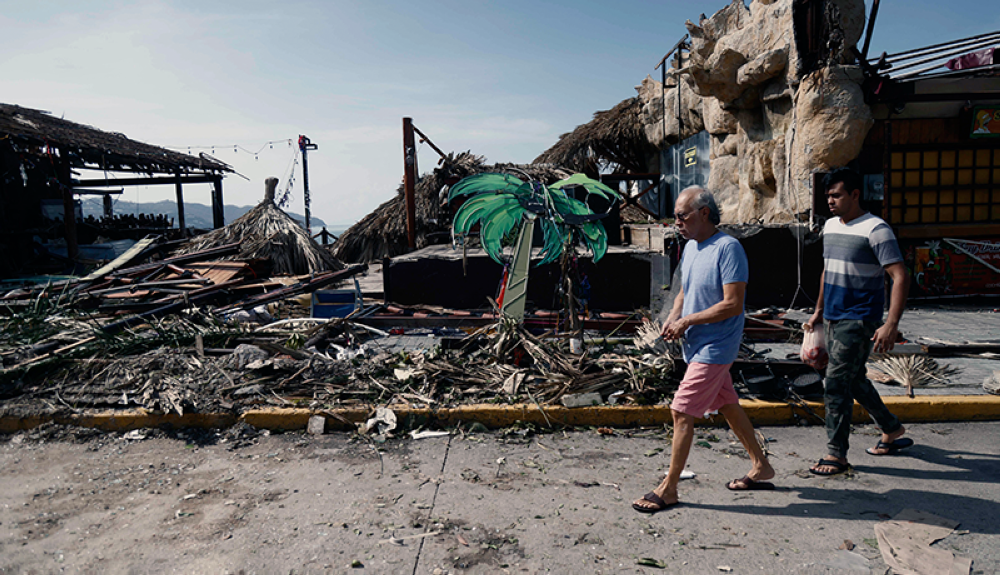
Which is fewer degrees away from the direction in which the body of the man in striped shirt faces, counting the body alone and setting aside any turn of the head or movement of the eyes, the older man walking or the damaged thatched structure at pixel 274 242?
the older man walking

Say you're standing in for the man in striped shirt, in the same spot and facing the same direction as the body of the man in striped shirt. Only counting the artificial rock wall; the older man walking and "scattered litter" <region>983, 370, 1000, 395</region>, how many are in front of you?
1

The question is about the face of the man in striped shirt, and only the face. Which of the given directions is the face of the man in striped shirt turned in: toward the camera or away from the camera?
toward the camera

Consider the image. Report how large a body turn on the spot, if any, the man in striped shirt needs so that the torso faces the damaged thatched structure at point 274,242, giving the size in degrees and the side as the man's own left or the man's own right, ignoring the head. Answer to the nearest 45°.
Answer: approximately 90° to the man's own right

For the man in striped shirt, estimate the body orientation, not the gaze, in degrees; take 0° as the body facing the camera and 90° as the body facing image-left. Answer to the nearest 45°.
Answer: approximately 45°

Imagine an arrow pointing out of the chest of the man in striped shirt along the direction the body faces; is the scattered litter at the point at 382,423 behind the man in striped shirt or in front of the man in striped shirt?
in front

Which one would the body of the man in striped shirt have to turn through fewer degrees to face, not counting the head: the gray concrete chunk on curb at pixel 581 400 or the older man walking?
the older man walking

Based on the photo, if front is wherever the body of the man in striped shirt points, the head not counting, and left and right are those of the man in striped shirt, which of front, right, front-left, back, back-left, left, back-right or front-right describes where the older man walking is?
front

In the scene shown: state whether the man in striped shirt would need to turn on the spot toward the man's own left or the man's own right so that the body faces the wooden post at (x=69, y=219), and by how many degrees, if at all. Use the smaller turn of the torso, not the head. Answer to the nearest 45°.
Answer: approximately 45° to the man's own right

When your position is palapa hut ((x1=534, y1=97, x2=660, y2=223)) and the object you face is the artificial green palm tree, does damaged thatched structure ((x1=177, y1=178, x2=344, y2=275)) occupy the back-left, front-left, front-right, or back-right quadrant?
front-right

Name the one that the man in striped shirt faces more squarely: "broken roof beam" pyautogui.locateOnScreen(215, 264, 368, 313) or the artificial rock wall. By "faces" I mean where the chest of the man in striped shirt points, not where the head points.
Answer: the broken roof beam

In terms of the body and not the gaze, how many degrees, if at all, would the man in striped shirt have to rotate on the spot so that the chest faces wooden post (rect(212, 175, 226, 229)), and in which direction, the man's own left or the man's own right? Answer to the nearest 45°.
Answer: approximately 90° to the man's own right

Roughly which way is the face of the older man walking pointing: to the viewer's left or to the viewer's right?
to the viewer's left
